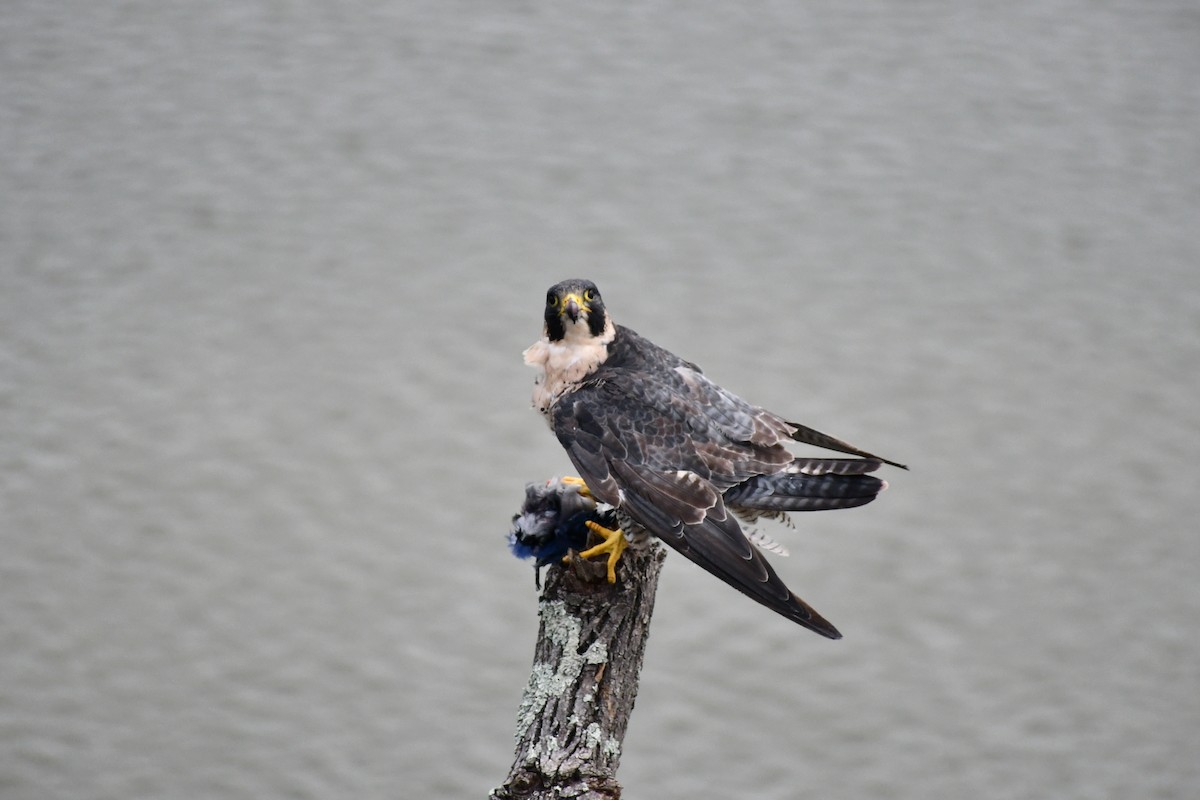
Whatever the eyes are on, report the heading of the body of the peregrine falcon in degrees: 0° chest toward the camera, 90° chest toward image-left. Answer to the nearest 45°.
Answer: approximately 90°
